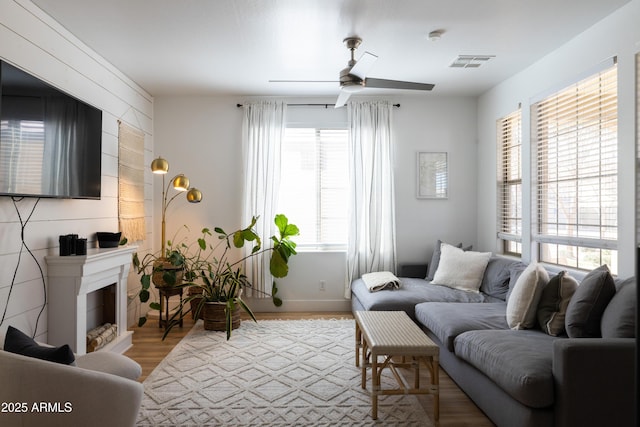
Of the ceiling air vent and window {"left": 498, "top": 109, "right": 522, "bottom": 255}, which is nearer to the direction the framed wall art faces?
the ceiling air vent

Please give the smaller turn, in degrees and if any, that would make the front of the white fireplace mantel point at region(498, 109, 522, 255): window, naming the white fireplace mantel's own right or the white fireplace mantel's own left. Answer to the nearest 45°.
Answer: approximately 45° to the white fireplace mantel's own left

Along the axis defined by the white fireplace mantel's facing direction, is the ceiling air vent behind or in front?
in front

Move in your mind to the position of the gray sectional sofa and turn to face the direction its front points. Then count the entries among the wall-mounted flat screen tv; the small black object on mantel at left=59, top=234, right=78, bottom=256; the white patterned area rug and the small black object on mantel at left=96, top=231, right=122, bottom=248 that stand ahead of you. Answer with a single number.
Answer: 4

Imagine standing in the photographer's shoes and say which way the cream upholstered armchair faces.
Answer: facing away from the viewer and to the right of the viewer

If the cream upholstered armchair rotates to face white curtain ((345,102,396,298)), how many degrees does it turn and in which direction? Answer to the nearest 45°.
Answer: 0° — it already faces it

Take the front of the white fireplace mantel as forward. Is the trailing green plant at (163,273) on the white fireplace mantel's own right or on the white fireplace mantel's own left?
on the white fireplace mantel's own left

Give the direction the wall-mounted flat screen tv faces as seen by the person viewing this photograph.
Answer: facing the viewer and to the right of the viewer

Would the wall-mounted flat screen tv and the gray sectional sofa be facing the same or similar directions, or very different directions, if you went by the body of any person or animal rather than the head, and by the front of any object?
very different directions

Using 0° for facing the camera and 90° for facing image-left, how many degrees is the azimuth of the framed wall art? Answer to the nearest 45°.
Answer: approximately 0°

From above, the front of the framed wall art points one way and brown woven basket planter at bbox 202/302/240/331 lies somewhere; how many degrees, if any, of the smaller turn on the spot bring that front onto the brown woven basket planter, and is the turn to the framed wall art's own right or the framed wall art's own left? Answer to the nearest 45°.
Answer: approximately 45° to the framed wall art's own right

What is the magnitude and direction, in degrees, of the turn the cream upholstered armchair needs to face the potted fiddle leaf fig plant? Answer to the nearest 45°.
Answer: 0° — it already faces it

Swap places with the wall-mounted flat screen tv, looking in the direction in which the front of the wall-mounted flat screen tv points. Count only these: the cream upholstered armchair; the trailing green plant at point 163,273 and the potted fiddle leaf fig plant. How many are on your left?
2

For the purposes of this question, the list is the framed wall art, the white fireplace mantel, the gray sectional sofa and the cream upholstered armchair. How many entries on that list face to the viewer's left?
1

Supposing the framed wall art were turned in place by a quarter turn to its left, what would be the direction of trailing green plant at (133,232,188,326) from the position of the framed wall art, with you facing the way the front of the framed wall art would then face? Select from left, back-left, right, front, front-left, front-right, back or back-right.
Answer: back-right
